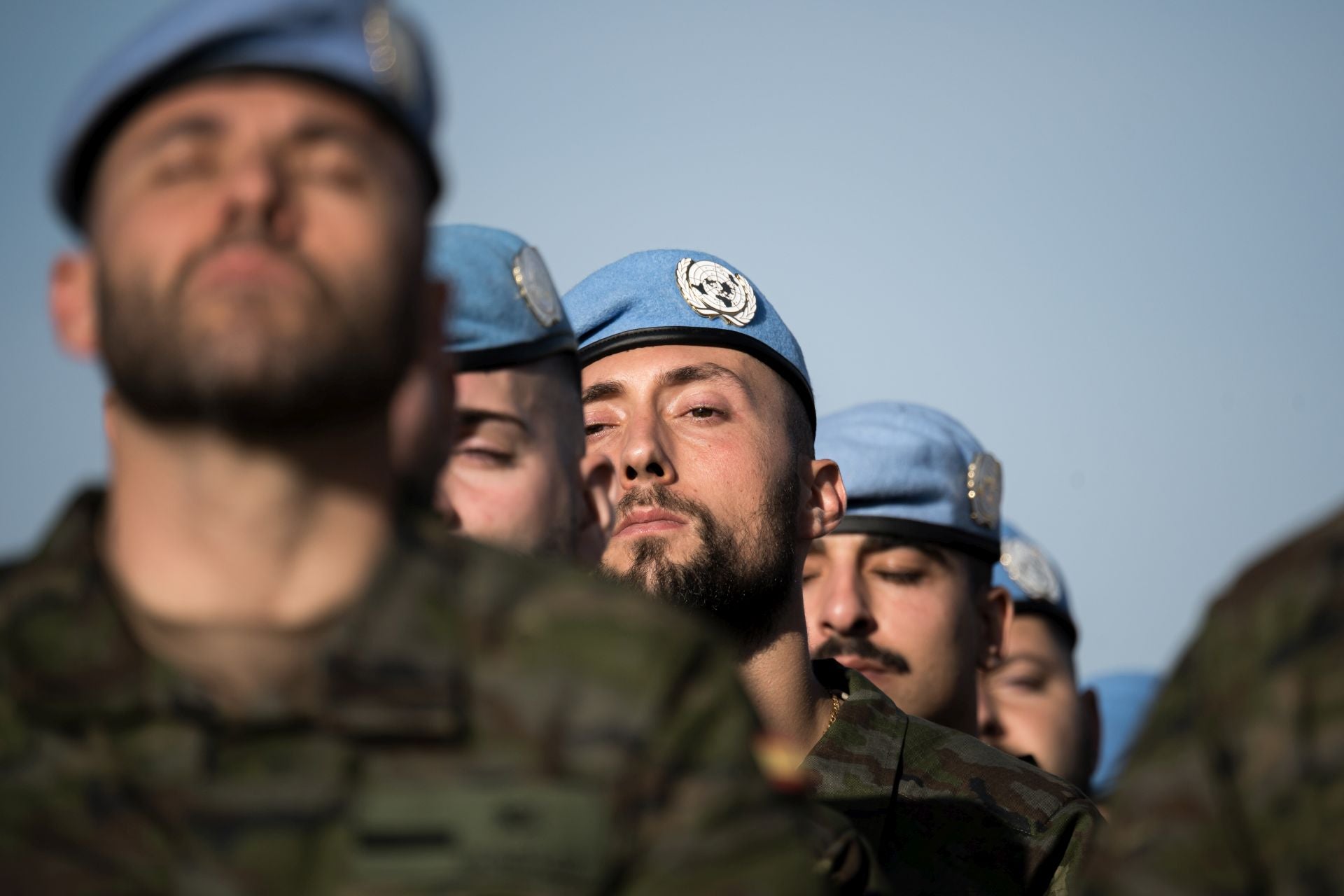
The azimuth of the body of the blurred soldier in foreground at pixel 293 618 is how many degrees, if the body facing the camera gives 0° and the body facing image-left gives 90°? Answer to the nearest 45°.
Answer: approximately 0°

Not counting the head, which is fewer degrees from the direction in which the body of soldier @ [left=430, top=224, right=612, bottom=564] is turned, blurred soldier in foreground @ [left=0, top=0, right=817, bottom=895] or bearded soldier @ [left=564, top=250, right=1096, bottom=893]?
the blurred soldier in foreground

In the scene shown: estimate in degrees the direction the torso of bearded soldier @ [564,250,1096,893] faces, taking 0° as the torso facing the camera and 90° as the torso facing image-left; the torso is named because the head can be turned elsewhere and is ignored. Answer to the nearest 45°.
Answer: approximately 45°

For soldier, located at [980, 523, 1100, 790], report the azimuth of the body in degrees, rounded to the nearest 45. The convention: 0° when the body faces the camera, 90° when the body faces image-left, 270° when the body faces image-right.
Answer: approximately 45°

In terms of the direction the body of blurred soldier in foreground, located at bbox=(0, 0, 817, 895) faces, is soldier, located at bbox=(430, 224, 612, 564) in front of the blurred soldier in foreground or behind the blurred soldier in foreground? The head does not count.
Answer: behind

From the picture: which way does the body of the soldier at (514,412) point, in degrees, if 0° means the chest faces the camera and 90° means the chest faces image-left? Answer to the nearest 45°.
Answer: approximately 45°

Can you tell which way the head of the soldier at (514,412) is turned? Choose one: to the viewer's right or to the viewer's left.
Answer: to the viewer's left
